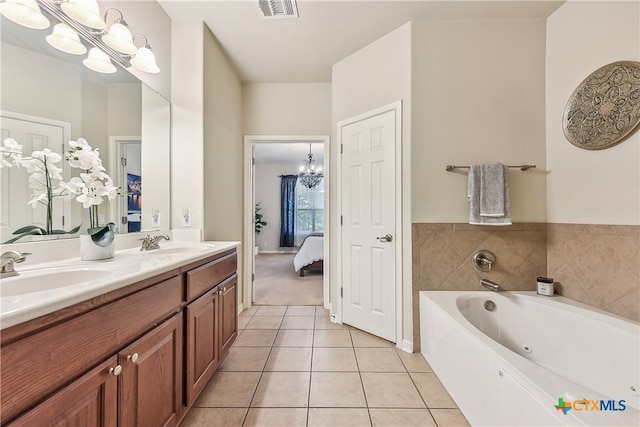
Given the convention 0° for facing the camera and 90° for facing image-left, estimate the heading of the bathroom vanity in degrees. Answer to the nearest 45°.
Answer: approximately 315°

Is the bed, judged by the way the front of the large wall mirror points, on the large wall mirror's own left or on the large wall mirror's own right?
on the large wall mirror's own left

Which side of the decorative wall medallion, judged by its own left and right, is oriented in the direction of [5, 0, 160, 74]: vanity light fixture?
front

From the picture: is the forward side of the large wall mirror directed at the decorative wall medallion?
yes

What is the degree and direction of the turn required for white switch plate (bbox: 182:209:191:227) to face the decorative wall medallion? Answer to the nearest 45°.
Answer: approximately 45° to its left

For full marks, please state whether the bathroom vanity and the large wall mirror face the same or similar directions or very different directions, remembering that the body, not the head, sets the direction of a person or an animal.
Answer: same or similar directions

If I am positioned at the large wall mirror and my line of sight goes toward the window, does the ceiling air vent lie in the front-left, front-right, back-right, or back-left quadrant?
front-right

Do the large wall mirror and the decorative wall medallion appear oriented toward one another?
yes

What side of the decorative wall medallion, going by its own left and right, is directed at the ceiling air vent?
front

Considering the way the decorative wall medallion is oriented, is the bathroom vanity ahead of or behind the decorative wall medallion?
ahead

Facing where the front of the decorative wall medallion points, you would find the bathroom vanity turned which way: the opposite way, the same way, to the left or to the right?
the opposite way

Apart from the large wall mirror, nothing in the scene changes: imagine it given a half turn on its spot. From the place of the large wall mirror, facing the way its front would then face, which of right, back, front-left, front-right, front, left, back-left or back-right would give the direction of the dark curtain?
right

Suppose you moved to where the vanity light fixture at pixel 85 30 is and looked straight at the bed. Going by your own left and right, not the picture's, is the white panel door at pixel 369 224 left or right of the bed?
right

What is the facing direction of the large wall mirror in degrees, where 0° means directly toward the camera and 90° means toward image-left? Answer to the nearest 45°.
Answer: approximately 315°

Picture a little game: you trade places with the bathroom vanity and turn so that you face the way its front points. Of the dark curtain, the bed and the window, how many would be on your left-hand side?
3
